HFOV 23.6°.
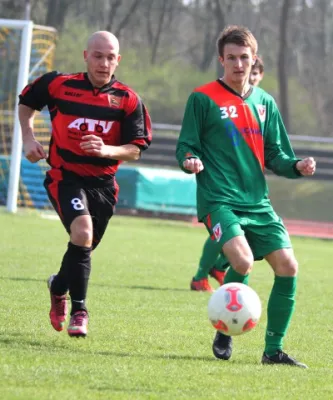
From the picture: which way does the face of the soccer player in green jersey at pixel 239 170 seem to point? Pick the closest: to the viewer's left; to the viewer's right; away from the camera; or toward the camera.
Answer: toward the camera

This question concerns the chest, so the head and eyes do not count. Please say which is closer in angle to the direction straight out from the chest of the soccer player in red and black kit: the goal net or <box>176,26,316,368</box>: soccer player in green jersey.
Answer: the soccer player in green jersey

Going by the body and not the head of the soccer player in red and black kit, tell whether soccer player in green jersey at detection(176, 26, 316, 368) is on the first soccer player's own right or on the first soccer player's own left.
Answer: on the first soccer player's own left

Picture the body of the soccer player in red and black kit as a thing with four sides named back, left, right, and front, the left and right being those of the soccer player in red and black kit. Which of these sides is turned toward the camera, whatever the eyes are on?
front

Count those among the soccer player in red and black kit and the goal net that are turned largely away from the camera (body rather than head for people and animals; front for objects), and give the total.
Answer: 0

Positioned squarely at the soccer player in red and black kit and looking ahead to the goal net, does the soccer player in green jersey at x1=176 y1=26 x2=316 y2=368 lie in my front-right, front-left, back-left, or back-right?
back-right

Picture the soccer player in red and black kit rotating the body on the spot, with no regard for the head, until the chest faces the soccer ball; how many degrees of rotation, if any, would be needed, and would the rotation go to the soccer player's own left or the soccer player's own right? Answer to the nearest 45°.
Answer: approximately 45° to the soccer player's own left

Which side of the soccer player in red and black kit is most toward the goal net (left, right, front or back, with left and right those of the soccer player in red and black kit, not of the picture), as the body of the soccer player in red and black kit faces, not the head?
back

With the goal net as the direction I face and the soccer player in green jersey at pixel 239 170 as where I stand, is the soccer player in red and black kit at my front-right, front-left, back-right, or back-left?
front-left

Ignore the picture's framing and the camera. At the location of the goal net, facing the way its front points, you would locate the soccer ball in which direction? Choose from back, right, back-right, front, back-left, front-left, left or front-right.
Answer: front-left

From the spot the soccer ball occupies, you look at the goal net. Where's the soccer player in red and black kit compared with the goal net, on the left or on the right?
left

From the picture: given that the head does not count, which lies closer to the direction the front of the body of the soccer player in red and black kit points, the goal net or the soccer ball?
the soccer ball
